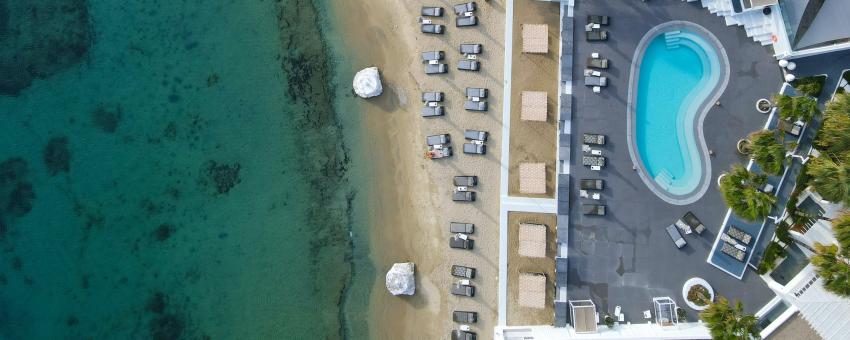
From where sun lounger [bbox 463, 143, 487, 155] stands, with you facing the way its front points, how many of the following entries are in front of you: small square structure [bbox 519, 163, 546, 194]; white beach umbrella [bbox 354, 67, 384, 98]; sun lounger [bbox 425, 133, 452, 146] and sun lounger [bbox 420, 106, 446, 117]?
3

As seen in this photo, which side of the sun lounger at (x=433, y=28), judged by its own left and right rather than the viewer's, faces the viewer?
left

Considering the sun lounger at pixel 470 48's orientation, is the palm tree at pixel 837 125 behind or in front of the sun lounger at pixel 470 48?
behind

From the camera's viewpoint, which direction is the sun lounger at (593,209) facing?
to the viewer's left

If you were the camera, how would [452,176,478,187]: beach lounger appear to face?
facing to the left of the viewer

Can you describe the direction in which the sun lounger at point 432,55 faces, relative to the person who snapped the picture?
facing to the left of the viewer

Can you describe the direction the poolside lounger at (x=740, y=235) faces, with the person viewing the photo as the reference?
facing away from the viewer and to the left of the viewer

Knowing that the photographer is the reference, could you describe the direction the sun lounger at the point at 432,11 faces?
facing to the left of the viewer

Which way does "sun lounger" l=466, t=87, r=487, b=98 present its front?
to the viewer's left

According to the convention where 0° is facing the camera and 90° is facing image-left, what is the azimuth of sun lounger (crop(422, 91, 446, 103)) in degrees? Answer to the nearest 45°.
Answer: approximately 90°
